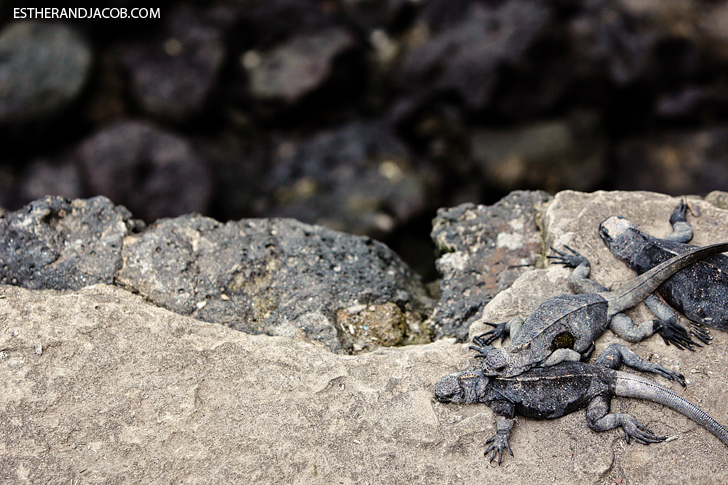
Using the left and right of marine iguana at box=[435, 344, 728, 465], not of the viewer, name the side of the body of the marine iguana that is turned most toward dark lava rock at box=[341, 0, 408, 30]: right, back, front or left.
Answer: right

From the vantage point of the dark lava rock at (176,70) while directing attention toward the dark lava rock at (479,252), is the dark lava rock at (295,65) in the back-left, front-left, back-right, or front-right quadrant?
front-left

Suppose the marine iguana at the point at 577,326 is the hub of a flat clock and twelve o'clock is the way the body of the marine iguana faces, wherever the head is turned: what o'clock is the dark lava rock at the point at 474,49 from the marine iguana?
The dark lava rock is roughly at 4 o'clock from the marine iguana.

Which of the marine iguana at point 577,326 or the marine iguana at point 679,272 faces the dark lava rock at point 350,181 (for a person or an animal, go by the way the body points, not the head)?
the marine iguana at point 679,272

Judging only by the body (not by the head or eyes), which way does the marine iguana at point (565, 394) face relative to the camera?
to the viewer's left

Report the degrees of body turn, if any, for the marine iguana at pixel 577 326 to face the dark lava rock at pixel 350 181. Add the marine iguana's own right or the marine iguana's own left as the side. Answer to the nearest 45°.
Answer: approximately 90° to the marine iguana's own right

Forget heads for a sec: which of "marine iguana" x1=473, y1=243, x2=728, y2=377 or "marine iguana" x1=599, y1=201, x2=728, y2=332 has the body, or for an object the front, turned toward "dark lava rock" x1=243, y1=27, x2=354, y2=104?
"marine iguana" x1=599, y1=201, x2=728, y2=332

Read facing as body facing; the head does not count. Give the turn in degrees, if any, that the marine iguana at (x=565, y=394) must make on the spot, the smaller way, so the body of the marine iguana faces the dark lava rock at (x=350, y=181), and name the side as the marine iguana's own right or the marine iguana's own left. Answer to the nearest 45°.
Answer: approximately 45° to the marine iguana's own right

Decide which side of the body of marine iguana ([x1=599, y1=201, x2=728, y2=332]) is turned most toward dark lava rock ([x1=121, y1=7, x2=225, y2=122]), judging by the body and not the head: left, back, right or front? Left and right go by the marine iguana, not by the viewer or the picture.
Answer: front

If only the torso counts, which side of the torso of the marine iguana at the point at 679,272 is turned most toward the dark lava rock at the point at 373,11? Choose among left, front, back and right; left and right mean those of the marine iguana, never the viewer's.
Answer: front

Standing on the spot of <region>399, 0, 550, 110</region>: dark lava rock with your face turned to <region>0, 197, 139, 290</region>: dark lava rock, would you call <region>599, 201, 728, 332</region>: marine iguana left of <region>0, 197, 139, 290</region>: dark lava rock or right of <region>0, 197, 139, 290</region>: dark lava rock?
left

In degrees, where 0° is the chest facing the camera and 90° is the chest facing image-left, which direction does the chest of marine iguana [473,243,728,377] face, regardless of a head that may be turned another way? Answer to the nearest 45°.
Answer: approximately 45°

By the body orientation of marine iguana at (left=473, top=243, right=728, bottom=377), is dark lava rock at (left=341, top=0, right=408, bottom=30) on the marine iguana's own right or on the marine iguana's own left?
on the marine iguana's own right

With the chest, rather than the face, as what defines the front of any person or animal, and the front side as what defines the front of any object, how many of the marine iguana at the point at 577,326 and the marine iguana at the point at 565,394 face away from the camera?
0

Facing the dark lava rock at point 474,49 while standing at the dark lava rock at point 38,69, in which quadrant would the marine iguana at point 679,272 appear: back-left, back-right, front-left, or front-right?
front-right

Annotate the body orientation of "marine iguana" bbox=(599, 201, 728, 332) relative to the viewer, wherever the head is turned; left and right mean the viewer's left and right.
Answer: facing away from the viewer and to the left of the viewer
